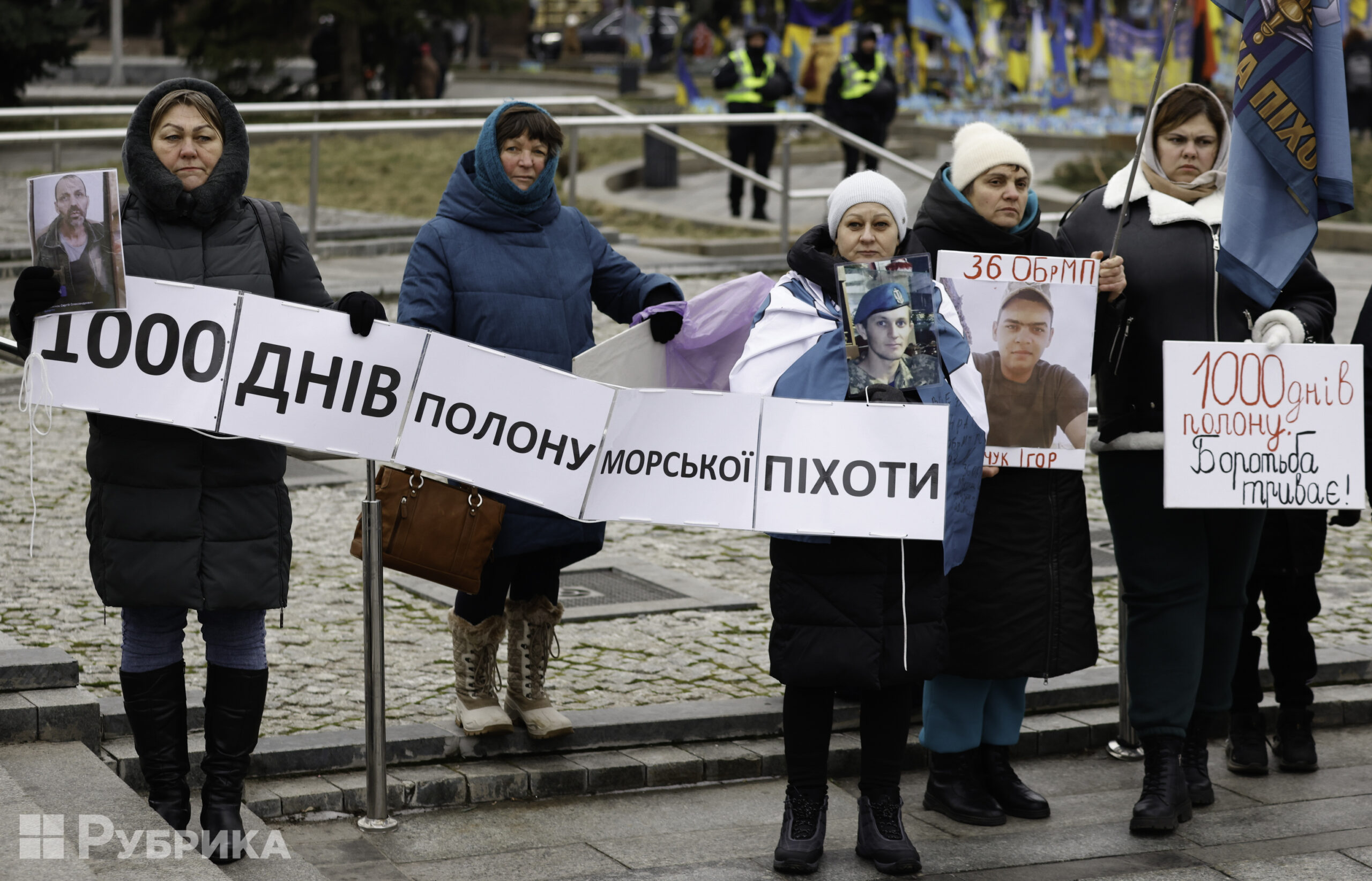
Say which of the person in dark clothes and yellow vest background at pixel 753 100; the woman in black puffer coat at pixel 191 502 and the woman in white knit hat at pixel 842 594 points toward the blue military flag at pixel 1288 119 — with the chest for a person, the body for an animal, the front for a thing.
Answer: the person in dark clothes and yellow vest background

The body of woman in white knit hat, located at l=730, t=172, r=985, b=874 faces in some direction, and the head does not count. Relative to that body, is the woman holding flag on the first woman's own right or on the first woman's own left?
on the first woman's own left

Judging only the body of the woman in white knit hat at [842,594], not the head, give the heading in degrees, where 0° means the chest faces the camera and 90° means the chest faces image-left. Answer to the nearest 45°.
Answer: approximately 0°

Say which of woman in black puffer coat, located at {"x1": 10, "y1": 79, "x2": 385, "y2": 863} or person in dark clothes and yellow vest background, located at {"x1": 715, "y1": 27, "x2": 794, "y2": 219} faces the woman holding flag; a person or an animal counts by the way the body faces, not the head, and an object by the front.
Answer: the person in dark clothes and yellow vest background

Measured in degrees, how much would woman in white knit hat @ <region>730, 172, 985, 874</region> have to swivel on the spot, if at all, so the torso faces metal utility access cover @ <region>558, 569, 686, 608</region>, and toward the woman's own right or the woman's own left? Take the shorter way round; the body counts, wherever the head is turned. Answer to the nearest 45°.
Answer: approximately 180°

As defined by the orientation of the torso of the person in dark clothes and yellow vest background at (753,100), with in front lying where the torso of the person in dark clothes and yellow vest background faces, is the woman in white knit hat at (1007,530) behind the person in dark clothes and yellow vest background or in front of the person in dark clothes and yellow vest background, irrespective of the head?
in front

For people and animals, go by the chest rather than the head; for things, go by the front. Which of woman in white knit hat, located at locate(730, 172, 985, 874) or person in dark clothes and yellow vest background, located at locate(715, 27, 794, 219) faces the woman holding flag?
the person in dark clothes and yellow vest background

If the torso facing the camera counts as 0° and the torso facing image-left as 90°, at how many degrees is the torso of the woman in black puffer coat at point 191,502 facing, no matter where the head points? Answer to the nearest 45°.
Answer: approximately 0°

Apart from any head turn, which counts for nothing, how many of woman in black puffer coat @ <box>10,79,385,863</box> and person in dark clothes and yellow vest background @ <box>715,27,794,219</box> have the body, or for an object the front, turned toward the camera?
2
